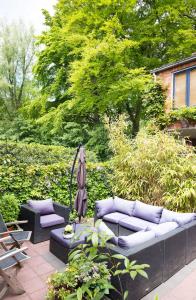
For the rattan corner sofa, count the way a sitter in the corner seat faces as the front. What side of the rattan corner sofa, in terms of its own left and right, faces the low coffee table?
front

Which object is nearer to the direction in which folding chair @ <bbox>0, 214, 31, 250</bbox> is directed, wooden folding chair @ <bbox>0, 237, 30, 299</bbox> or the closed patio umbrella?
the closed patio umbrella

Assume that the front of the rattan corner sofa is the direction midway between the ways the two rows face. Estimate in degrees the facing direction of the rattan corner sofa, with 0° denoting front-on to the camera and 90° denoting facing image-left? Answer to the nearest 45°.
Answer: approximately 90°

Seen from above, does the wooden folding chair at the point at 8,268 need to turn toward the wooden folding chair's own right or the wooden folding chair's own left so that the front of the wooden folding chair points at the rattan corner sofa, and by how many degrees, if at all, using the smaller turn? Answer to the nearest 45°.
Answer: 0° — it already faces it

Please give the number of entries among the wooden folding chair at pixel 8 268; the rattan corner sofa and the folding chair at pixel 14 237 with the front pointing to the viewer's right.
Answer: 2

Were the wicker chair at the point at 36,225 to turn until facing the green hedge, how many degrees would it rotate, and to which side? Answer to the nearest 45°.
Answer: approximately 135° to its left

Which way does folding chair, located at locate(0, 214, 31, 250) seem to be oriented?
to the viewer's right

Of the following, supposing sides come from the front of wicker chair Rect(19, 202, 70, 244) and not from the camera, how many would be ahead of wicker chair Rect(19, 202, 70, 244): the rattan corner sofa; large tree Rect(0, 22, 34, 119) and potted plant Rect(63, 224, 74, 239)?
2

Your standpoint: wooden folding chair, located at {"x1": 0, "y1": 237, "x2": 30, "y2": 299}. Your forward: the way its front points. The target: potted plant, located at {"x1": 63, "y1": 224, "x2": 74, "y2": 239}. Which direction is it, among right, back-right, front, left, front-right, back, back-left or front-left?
front-left

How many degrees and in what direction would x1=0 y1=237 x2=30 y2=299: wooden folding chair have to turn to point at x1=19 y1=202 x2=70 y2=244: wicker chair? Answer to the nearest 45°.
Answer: approximately 90° to its left

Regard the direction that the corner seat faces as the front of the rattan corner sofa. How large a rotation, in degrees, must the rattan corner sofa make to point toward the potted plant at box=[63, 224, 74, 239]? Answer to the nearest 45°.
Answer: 0° — it already faces it

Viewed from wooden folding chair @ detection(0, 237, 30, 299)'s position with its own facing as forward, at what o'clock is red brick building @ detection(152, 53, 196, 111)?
The red brick building is roughly at 11 o'clock from the wooden folding chair.

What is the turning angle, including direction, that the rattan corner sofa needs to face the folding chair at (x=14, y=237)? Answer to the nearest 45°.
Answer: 0° — it already faces it

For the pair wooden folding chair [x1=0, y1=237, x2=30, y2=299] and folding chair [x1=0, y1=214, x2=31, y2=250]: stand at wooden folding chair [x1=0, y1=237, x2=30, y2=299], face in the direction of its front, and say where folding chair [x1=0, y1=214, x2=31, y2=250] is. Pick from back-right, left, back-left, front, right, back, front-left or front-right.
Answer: left

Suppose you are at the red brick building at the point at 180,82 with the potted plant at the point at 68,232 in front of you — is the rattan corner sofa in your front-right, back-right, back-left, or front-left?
front-left

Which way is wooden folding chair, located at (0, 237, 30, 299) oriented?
to the viewer's right

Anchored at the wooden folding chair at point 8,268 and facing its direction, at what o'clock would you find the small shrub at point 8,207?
The small shrub is roughly at 9 o'clock from the wooden folding chair.

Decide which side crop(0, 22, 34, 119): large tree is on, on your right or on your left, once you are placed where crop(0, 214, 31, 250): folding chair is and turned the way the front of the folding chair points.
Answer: on your left

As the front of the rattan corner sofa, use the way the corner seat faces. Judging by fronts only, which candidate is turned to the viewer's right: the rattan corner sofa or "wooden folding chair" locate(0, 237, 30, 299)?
the wooden folding chair

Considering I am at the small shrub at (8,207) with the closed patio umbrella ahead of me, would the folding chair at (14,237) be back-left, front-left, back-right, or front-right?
front-right

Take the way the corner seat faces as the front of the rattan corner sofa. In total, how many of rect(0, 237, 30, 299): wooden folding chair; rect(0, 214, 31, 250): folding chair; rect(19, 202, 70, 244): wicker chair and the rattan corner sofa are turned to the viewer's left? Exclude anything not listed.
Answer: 1

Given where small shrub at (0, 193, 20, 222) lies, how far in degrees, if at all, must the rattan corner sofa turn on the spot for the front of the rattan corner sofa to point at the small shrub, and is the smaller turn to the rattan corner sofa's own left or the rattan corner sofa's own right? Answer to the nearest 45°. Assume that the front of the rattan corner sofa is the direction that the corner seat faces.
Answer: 0° — it already faces it
